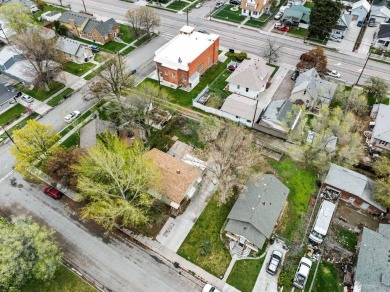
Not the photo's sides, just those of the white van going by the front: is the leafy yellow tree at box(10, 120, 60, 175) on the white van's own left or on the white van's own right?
on the white van's own right

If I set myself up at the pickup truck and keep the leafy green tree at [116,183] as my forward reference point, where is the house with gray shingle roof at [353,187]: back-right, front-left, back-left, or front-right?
back-right

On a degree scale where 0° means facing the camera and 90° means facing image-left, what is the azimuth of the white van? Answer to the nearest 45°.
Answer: approximately 0°

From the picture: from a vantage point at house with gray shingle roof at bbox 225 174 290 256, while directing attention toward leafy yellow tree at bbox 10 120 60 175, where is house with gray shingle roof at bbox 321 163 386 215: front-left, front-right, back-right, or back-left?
back-right

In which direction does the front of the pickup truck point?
away from the camera
